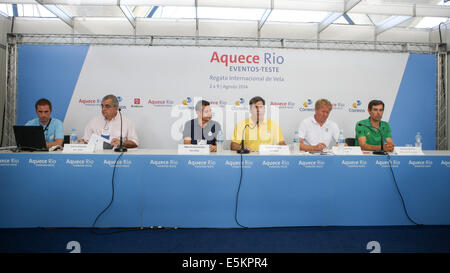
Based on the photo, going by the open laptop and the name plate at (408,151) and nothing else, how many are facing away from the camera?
1

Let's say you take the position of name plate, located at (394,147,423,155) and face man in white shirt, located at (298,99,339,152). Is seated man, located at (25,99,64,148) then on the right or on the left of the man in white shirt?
left

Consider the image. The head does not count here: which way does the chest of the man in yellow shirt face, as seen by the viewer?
toward the camera

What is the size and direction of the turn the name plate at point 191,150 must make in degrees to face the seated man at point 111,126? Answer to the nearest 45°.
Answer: approximately 135° to its right

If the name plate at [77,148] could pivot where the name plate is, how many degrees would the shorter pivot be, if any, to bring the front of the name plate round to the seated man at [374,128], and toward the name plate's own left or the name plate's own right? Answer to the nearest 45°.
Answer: approximately 90° to the name plate's own left

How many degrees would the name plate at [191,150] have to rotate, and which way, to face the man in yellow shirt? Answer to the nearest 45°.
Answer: approximately 135° to its left

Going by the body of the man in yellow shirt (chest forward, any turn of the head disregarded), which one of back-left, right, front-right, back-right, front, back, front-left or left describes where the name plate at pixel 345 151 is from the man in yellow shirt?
front-left

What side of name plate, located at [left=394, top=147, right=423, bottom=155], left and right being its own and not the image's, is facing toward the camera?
front

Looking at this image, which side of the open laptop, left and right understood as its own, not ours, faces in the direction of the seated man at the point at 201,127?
right

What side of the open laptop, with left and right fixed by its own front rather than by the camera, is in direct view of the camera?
back

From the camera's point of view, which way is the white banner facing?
toward the camera

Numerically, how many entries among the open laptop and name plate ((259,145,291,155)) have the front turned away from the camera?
1
